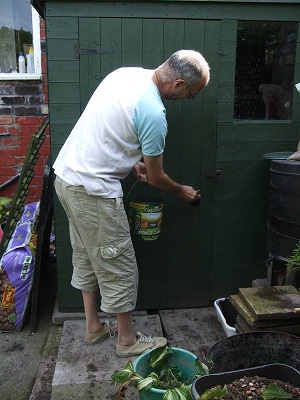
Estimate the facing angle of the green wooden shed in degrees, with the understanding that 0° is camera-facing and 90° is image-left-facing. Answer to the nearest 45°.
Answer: approximately 0°

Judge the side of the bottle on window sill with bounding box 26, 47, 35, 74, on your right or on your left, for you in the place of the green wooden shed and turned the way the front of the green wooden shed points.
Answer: on your right

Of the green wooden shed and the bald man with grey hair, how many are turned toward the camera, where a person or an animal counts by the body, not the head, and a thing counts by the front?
1

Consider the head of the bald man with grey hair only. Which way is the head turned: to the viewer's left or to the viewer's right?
to the viewer's right

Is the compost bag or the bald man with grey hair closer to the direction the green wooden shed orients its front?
the bald man with grey hair

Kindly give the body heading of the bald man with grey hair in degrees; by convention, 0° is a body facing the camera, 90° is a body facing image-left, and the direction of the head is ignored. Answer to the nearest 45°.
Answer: approximately 225°

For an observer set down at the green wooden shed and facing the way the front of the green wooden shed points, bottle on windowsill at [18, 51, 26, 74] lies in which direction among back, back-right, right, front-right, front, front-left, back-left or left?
back-right
